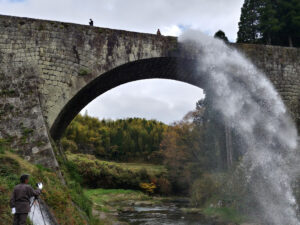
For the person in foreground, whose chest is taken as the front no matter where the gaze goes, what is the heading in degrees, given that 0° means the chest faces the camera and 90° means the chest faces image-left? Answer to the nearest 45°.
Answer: approximately 225°

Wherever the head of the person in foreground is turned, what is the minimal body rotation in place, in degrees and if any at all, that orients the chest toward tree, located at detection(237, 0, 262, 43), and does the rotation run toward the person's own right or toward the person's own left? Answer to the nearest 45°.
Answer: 0° — they already face it

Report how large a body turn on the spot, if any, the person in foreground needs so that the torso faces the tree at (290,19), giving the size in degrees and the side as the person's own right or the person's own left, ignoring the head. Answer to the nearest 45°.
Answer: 0° — they already face it
